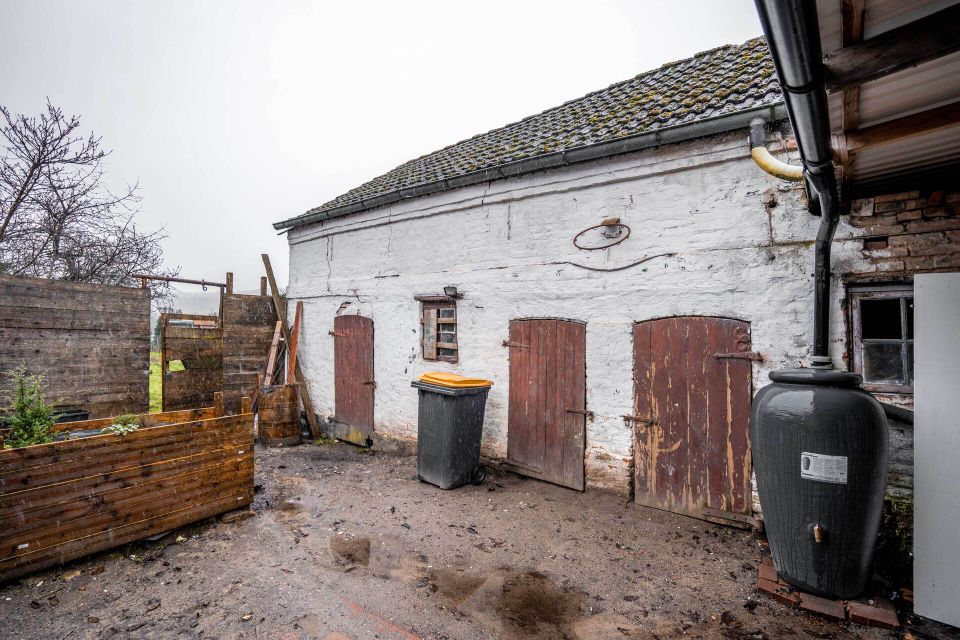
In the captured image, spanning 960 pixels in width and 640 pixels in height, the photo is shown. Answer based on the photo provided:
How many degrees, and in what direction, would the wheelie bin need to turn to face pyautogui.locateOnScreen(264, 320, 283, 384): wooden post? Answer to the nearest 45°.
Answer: approximately 90° to its right

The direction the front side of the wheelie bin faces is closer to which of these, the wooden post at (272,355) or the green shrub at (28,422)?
the green shrub

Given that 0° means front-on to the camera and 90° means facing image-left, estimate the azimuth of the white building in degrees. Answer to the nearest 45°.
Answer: approximately 45°

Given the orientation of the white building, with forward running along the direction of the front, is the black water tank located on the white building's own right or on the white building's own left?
on the white building's own left

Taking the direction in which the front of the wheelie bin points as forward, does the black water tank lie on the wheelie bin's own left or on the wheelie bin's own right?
on the wheelie bin's own left

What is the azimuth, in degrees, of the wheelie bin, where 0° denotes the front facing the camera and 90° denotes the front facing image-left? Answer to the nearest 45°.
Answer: approximately 45°

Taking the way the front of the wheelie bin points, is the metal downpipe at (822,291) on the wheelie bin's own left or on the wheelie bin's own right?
on the wheelie bin's own left

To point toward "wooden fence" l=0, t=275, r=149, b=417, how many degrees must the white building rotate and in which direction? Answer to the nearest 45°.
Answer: approximately 45° to its right

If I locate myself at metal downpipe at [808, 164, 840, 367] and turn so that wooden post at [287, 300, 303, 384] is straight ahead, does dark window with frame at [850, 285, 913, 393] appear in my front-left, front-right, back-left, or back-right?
back-right
